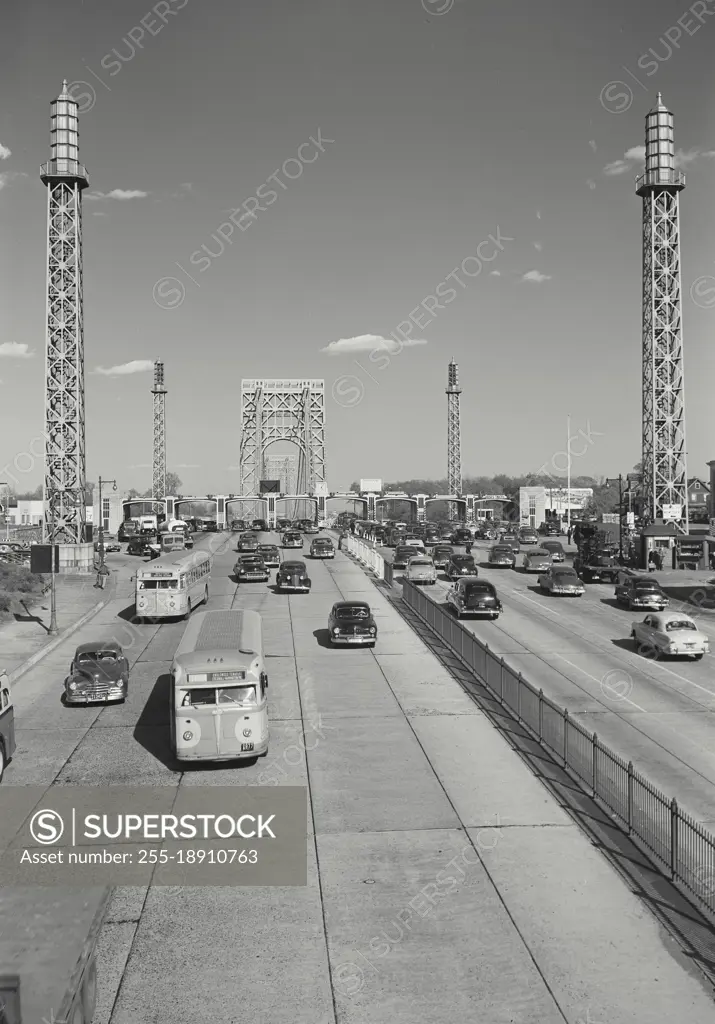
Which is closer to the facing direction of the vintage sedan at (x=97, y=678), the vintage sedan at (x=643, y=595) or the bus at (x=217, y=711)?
the bus

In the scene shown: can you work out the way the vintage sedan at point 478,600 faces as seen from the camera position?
facing away from the viewer and to the left of the viewer

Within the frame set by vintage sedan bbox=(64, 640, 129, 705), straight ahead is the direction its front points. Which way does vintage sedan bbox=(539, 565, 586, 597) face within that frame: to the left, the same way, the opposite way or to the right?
the opposite way

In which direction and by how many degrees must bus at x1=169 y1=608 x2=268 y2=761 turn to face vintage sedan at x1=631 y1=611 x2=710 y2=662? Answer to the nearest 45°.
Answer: approximately 135° to its left

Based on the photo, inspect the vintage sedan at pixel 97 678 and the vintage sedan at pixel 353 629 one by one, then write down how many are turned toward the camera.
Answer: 2

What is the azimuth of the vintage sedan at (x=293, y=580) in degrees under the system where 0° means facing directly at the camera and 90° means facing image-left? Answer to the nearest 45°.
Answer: approximately 0°

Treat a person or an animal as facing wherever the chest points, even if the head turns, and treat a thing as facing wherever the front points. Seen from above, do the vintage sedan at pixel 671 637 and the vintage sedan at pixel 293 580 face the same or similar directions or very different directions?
very different directions

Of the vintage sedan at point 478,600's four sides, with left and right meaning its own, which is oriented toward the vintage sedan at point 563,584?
right

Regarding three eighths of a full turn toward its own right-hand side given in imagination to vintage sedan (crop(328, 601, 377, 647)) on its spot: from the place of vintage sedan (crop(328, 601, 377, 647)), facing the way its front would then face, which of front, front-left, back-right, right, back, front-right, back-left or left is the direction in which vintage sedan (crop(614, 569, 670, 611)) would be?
right

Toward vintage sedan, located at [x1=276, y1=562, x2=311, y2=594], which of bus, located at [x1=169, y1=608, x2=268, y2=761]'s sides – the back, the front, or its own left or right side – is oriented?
back
